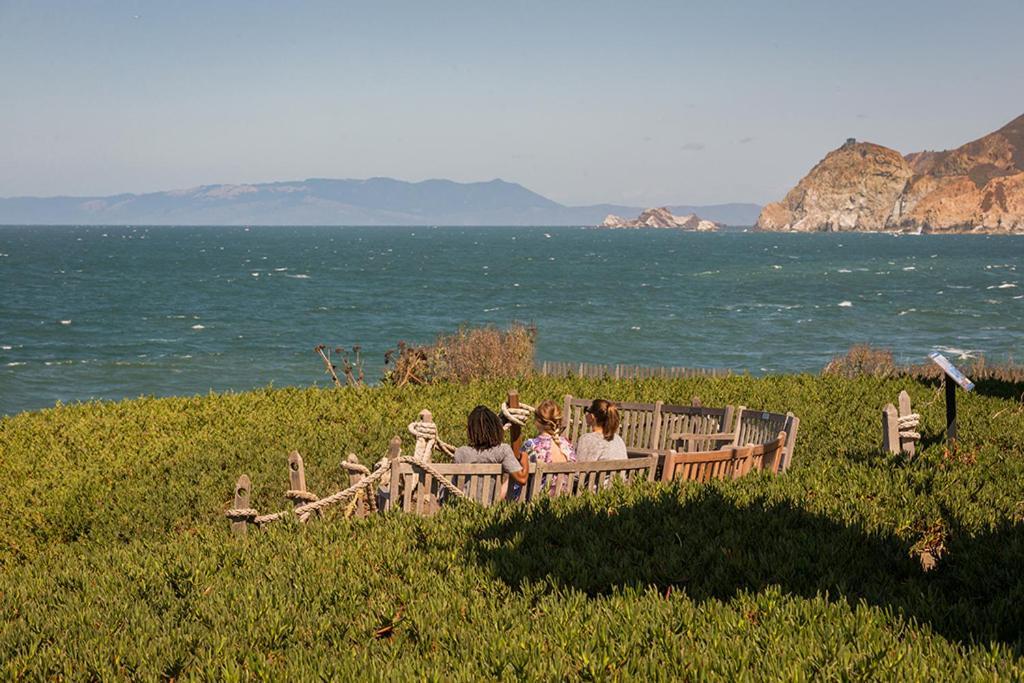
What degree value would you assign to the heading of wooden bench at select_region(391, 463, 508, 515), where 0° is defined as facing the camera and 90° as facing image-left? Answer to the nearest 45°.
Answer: approximately 180°

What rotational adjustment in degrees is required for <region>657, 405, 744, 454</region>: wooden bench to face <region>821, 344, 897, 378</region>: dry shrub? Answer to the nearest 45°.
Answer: approximately 180°

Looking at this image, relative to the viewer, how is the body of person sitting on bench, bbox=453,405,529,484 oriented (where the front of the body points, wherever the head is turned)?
away from the camera

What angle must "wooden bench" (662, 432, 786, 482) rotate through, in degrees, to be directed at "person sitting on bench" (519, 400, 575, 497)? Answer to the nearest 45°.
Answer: approximately 45° to its left

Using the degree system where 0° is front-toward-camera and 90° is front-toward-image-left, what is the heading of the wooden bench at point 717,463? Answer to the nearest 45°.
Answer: approximately 135°

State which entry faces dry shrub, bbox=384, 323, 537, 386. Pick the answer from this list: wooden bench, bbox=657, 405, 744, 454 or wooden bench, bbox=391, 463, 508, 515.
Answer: wooden bench, bbox=391, 463, 508, 515

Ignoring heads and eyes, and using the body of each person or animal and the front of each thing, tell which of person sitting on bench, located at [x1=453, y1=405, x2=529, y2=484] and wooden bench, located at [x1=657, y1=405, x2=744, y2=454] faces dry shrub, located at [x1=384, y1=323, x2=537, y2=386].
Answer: the person sitting on bench

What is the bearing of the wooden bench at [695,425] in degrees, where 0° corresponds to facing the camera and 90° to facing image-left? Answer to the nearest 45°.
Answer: approximately 0°

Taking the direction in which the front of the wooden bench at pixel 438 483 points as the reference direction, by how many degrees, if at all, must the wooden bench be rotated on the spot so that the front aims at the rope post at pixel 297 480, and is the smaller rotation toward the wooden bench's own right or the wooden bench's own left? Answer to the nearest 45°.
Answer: approximately 90° to the wooden bench's own left

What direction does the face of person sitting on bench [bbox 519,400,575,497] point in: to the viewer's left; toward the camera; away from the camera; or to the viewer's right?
away from the camera
